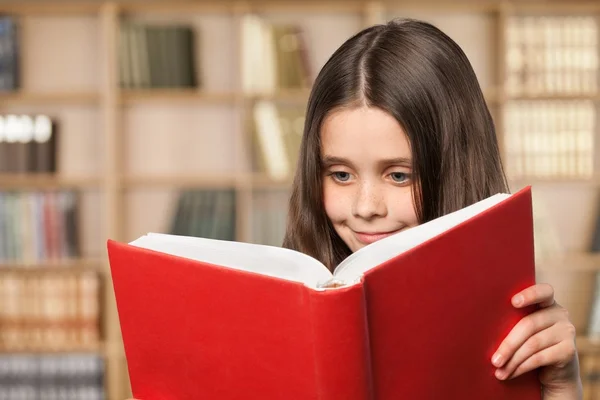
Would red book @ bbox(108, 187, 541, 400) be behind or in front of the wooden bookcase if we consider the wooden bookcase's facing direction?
in front

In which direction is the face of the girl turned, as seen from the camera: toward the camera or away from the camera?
toward the camera

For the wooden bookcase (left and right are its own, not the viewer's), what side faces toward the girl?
front

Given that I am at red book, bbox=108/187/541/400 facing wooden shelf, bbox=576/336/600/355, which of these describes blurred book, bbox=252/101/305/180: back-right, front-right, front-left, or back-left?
front-left

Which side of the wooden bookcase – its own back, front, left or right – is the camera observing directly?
front
